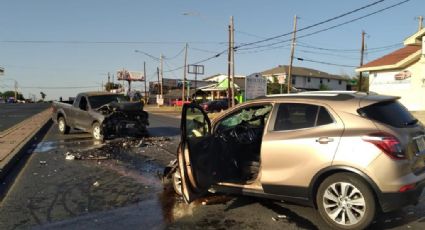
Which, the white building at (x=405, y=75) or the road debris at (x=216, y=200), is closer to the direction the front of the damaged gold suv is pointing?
the road debris

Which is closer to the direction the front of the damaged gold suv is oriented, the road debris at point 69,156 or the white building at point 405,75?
the road debris

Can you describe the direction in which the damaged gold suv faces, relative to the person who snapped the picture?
facing away from the viewer and to the left of the viewer

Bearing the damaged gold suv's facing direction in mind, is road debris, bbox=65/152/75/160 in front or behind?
in front
